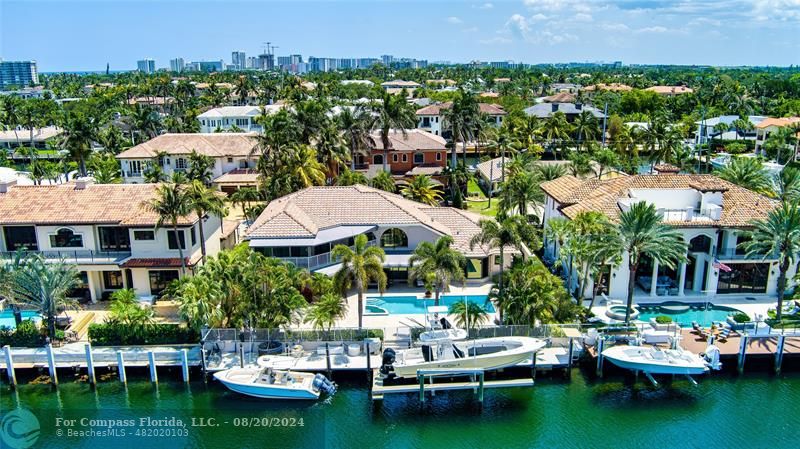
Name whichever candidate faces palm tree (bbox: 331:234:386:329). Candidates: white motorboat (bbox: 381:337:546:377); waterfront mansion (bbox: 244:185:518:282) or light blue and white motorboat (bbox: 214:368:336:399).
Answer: the waterfront mansion

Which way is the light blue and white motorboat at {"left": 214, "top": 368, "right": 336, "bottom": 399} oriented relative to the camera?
to the viewer's left

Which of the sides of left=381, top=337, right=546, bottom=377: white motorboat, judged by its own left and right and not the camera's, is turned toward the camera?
right

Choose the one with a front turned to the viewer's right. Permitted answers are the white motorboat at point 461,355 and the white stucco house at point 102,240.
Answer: the white motorboat

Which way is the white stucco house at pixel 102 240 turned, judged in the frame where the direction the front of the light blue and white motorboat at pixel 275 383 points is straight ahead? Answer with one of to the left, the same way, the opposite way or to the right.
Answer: to the left

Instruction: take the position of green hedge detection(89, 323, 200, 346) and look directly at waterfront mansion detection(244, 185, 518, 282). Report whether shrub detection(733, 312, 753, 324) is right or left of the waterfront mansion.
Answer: right

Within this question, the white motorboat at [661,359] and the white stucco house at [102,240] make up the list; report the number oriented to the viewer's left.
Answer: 1

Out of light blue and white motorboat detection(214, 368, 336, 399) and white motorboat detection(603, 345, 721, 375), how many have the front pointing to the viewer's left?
2

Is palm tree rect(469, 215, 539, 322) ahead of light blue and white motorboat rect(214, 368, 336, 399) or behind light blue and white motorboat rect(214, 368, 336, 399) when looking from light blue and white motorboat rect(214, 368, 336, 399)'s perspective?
behind

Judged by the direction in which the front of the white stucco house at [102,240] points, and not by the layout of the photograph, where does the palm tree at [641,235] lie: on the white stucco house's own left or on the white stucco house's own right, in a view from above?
on the white stucco house's own left

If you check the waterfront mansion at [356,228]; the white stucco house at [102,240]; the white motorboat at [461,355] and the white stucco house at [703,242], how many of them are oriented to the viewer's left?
0

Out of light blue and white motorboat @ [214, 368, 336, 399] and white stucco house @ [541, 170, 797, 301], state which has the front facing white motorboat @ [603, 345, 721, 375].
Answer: the white stucco house

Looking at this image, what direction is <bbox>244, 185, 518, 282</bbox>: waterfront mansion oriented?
toward the camera

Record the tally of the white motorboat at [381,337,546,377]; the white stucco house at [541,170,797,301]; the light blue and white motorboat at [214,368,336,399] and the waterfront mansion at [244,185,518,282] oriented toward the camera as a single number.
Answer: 2

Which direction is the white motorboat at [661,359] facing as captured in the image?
to the viewer's left

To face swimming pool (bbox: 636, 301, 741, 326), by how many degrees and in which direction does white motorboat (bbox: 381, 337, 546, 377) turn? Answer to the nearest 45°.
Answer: approximately 45° to its left

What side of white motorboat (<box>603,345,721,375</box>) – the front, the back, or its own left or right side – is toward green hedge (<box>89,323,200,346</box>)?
front

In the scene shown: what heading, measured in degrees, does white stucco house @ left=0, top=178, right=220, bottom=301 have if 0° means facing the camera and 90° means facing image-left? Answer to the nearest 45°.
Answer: approximately 0°

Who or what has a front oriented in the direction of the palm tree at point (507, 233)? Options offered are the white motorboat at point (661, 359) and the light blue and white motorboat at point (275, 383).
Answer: the white motorboat at point (661, 359)

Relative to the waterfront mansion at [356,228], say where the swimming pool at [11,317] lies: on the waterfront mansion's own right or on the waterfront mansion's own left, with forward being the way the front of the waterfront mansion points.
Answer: on the waterfront mansion's own right

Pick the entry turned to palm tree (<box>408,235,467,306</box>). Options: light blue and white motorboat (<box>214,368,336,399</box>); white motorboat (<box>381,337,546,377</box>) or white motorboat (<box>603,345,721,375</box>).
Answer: white motorboat (<box>603,345,721,375</box>)
